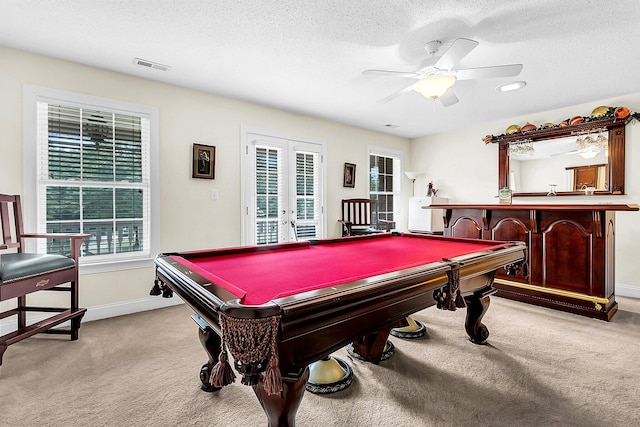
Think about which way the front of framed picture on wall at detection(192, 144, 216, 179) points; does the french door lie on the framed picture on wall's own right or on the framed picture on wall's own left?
on the framed picture on wall's own left

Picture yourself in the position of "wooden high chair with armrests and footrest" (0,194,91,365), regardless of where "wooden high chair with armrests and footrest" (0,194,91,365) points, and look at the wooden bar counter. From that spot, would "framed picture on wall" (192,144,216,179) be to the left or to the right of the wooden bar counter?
left

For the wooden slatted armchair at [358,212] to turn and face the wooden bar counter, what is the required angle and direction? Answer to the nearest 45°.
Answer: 0° — it already faces it

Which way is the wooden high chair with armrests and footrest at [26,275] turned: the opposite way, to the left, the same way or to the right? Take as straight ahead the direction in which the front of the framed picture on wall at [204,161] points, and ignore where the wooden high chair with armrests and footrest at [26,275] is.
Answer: to the left

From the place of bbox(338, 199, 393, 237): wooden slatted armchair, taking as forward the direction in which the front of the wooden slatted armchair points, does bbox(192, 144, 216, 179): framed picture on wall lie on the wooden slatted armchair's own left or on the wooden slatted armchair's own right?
on the wooden slatted armchair's own right

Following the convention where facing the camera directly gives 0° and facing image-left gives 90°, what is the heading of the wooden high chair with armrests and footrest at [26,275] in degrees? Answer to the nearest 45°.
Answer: approximately 315°

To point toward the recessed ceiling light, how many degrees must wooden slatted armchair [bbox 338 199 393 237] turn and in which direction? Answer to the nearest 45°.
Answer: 0° — it already faces it

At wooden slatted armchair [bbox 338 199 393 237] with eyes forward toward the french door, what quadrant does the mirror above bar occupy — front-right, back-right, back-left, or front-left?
back-left

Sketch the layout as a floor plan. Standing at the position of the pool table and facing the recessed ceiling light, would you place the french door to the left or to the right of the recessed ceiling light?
left
